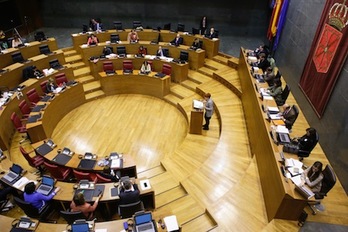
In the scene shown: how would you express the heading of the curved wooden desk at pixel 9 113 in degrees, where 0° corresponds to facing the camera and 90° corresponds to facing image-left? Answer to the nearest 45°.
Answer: approximately 315°

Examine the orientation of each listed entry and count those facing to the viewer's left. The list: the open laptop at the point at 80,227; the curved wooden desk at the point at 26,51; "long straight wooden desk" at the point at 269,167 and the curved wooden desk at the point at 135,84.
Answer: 1

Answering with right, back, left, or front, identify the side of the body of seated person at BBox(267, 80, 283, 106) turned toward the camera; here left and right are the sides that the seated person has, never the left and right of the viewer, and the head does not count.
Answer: left

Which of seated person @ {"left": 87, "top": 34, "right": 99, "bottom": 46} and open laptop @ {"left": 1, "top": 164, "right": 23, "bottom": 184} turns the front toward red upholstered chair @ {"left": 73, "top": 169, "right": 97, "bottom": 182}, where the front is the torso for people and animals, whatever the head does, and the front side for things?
the seated person

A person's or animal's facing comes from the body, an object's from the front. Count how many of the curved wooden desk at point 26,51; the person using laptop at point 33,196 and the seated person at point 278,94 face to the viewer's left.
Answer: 1

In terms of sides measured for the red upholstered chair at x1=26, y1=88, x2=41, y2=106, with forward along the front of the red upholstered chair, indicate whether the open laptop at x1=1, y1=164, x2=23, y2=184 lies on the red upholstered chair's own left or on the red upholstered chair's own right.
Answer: on the red upholstered chair's own right

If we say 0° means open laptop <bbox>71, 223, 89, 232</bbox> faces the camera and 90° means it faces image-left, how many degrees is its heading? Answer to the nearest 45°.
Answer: approximately 0°

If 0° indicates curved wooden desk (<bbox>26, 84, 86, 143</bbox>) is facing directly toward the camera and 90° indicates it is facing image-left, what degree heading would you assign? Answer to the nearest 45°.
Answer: approximately 315°

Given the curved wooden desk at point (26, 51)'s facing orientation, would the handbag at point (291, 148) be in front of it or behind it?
in front

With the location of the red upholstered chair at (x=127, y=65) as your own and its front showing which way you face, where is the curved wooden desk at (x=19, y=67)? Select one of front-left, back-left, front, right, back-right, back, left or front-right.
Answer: right

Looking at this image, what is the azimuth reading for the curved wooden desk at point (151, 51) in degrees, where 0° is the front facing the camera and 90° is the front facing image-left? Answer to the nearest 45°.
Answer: approximately 0°

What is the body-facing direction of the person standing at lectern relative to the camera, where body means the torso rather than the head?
to the viewer's left
